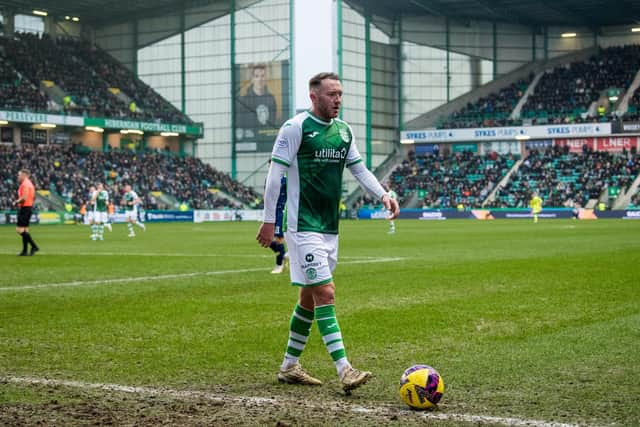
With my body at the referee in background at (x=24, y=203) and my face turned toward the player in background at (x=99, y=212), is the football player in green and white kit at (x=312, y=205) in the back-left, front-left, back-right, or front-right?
back-right

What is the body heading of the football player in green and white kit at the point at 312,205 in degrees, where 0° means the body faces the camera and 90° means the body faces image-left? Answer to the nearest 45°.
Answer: approximately 315°

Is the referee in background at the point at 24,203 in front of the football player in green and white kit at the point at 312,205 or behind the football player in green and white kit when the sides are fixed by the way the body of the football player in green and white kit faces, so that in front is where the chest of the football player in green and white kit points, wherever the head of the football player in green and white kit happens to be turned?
behind

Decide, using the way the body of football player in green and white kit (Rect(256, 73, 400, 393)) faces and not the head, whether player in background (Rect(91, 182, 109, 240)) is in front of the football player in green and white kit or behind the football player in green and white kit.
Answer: behind
